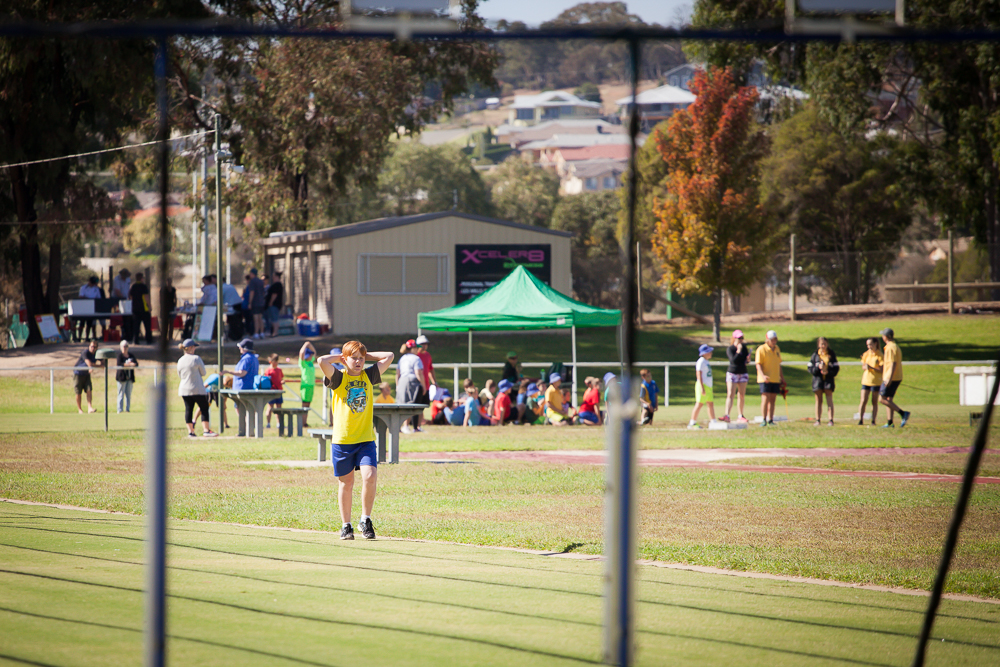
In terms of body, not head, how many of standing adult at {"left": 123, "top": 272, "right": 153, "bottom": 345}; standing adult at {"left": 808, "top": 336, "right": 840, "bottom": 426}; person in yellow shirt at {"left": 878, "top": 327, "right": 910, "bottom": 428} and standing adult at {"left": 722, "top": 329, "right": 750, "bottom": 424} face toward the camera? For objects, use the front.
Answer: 2

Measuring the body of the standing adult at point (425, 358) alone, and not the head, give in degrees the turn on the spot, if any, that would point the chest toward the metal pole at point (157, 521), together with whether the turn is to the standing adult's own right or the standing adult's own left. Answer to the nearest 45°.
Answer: approximately 90° to the standing adult's own right

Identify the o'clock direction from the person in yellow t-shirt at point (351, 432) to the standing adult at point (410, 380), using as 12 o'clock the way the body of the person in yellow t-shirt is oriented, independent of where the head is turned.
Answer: The standing adult is roughly at 6 o'clock from the person in yellow t-shirt.

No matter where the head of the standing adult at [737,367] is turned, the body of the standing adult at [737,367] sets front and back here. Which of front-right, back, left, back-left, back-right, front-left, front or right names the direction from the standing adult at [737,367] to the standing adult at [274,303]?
back-right

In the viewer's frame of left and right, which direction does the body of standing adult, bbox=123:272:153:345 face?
facing away from the viewer

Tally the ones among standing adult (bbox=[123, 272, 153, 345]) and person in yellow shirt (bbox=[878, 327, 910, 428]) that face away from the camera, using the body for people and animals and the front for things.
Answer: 1

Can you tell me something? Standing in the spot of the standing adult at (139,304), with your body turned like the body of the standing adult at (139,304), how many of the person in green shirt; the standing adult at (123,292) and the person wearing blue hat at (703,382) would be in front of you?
1

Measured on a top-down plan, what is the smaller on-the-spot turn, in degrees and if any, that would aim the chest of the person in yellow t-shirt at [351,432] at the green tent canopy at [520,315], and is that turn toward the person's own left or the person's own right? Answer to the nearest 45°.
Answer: approximately 180°

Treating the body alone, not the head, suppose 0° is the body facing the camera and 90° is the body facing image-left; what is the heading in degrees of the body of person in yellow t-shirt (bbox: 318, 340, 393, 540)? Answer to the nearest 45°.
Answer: approximately 0°

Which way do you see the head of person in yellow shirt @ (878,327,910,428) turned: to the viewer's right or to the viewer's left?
to the viewer's left
